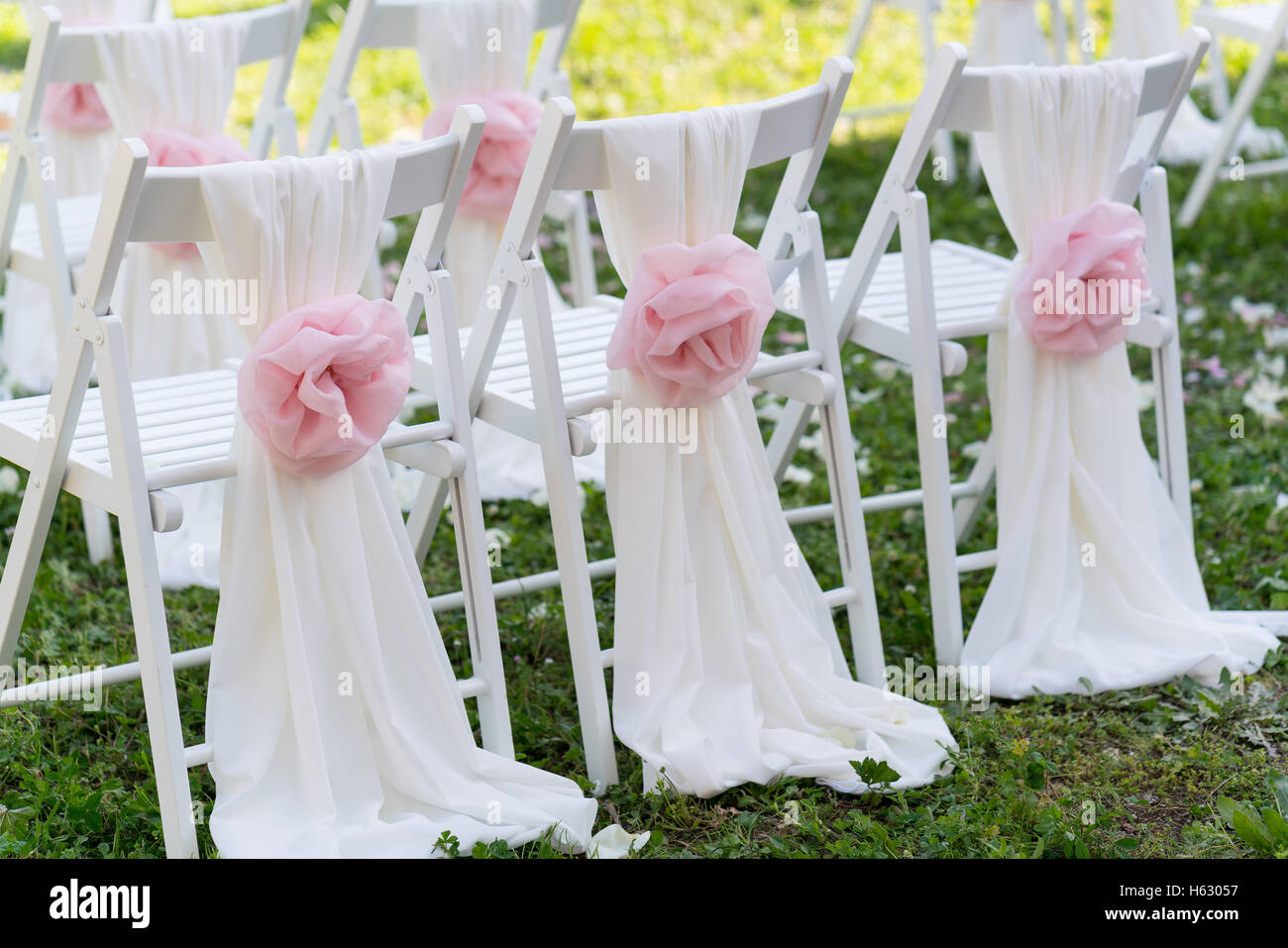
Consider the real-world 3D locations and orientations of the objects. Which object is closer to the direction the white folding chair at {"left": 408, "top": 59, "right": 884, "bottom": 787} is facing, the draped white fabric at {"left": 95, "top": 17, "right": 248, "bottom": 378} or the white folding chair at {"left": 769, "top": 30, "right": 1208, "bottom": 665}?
the draped white fabric

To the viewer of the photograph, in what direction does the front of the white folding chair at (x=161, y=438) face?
facing away from the viewer and to the left of the viewer

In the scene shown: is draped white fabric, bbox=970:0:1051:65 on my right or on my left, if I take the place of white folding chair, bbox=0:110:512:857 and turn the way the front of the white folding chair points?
on my right

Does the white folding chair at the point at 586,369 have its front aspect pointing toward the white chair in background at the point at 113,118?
yes

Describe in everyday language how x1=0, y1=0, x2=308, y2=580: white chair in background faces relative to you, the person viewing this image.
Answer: facing away from the viewer and to the left of the viewer

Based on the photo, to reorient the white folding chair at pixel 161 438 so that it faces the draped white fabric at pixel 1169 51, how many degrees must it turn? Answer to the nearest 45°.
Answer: approximately 90° to its right

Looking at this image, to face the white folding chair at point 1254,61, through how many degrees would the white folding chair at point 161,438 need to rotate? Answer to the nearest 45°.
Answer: approximately 90° to its right

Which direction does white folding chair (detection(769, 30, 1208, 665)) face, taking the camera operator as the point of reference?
facing away from the viewer and to the left of the viewer

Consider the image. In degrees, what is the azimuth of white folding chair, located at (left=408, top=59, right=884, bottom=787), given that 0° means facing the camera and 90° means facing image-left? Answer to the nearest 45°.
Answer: approximately 135°

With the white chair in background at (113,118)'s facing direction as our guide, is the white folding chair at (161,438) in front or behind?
behind

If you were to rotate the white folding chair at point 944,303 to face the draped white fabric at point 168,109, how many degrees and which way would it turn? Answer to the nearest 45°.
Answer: approximately 45° to its left

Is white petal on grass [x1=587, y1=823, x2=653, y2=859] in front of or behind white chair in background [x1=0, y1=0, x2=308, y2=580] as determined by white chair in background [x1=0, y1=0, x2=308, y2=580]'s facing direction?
behind

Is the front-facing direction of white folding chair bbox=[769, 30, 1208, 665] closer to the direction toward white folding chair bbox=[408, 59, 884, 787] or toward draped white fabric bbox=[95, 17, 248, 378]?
the draped white fabric
